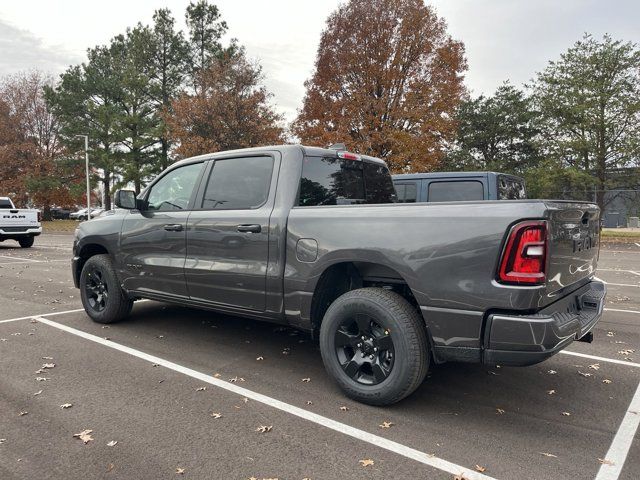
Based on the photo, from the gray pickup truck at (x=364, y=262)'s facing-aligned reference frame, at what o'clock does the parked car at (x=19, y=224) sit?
The parked car is roughly at 12 o'clock from the gray pickup truck.

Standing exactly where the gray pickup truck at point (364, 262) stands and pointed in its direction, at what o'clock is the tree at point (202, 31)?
The tree is roughly at 1 o'clock from the gray pickup truck.

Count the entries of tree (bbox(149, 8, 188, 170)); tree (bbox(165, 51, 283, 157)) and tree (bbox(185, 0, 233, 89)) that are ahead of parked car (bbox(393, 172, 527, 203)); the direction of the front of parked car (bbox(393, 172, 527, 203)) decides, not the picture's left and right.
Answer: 3

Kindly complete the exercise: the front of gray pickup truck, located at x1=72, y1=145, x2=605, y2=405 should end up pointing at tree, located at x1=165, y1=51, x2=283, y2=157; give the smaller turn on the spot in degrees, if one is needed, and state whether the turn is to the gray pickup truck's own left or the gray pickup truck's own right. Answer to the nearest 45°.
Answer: approximately 45° to the gray pickup truck's own right

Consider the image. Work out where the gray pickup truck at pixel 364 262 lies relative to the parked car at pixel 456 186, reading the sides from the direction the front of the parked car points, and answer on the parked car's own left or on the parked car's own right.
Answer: on the parked car's own left

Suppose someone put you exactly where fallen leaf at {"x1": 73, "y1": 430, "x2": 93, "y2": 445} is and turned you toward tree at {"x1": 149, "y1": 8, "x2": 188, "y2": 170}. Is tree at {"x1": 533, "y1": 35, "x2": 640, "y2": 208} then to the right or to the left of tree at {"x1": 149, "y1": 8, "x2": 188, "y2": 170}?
right

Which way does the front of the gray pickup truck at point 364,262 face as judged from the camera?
facing away from the viewer and to the left of the viewer

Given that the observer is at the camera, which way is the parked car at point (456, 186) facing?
facing away from the viewer and to the left of the viewer
